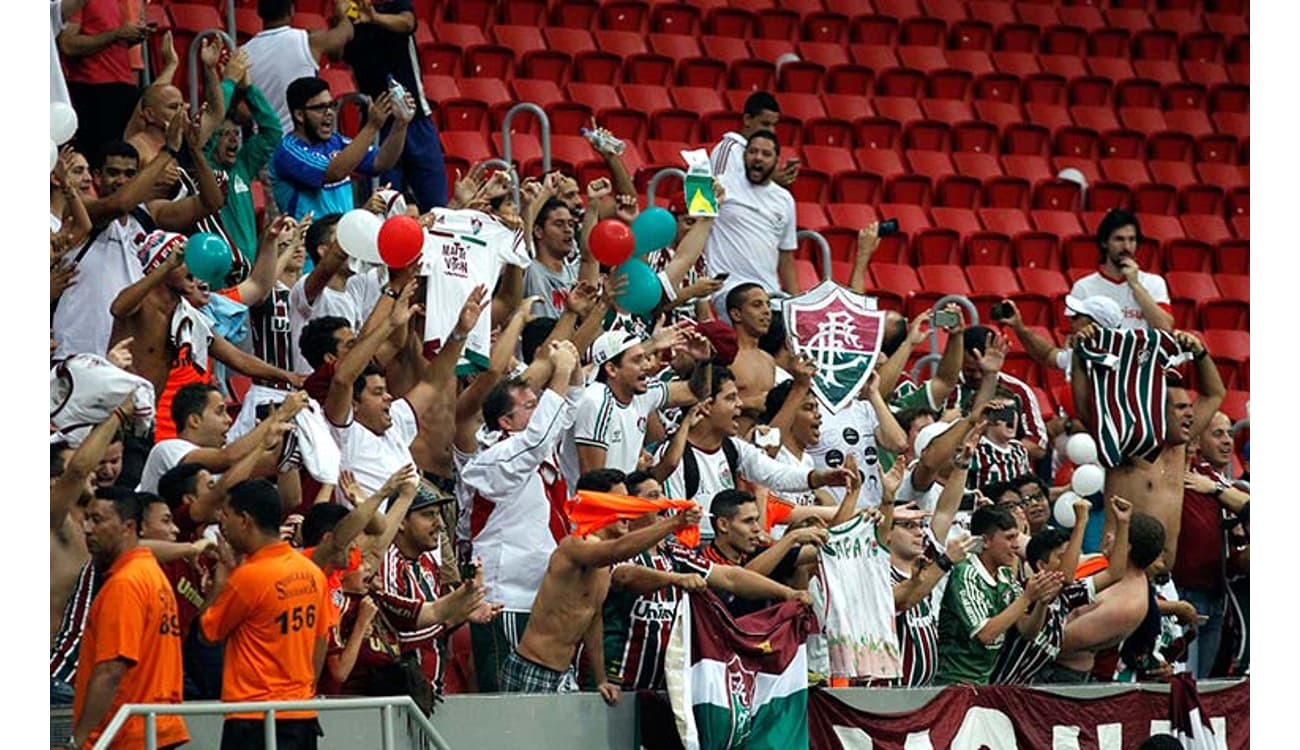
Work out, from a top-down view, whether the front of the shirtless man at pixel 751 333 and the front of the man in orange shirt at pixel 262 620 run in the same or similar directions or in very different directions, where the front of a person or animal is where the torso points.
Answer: very different directions

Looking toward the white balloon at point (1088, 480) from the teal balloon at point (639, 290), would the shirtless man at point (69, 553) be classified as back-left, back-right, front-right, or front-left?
back-right

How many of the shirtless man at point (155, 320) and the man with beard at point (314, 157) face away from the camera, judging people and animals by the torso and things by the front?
0

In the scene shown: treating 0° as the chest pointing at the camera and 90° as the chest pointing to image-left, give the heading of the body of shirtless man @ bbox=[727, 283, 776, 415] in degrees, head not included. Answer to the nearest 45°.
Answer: approximately 315°

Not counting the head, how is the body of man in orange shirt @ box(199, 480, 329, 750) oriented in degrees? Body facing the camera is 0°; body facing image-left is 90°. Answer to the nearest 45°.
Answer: approximately 135°

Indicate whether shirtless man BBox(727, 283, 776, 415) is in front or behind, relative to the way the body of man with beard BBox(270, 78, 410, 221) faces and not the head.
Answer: in front

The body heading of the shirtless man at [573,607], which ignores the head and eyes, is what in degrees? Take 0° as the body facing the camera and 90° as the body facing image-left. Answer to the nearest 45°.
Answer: approximately 315°

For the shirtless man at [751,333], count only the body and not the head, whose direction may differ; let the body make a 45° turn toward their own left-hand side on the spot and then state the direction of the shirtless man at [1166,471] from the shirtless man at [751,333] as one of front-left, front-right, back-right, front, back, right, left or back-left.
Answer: front

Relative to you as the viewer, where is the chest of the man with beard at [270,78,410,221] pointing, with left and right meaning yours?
facing the viewer and to the right of the viewer

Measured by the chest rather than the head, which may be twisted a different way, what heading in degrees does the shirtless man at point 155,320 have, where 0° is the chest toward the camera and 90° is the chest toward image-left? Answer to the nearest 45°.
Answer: approximately 315°
